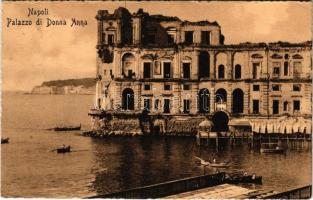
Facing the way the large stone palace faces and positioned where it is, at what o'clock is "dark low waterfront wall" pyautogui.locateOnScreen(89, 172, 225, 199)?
The dark low waterfront wall is roughly at 12 o'clock from the large stone palace.

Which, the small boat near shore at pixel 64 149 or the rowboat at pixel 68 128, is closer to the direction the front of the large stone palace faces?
the small boat near shore

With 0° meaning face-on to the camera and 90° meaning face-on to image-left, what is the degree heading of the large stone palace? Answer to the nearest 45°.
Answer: approximately 0°

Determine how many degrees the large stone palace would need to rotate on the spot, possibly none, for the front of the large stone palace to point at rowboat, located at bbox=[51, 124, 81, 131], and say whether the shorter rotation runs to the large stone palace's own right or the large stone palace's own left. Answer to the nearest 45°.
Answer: approximately 135° to the large stone palace's own right
